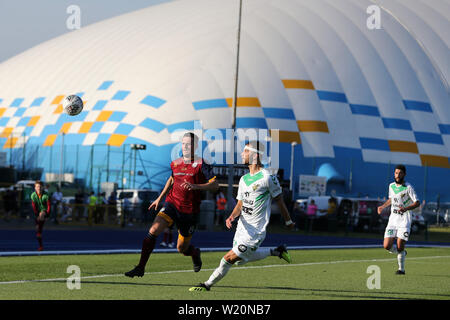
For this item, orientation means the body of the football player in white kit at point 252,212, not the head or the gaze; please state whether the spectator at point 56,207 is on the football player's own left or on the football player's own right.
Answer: on the football player's own right

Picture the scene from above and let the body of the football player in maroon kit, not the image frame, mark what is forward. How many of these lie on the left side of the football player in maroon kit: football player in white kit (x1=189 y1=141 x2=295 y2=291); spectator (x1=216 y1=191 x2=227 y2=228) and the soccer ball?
1

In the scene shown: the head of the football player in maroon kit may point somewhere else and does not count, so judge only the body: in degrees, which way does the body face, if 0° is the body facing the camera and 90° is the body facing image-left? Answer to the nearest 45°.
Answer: approximately 45°

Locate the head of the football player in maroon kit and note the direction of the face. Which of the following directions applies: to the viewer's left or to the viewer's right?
to the viewer's left

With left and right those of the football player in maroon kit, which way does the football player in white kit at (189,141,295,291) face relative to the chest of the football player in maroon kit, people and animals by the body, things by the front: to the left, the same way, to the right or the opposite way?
the same way

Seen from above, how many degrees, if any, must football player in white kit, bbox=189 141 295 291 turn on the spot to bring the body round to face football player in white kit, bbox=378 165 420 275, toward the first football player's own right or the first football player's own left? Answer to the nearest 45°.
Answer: approximately 180°

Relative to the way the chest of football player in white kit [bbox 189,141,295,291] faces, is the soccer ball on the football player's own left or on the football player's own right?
on the football player's own right

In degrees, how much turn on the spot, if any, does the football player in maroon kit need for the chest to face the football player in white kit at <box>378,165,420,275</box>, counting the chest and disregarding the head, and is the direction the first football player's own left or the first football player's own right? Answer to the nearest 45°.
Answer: approximately 180°

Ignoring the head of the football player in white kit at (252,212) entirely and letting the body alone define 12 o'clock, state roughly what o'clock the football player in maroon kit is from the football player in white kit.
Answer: The football player in maroon kit is roughly at 3 o'clock from the football player in white kit.

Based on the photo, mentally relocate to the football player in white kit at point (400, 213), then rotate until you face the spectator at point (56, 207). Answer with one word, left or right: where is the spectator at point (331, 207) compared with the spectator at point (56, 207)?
right

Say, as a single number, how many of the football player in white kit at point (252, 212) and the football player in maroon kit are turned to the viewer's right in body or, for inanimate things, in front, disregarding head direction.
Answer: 0

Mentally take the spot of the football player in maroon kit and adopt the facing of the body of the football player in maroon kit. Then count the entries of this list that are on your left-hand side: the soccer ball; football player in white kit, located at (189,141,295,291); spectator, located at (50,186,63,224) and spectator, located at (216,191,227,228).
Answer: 1

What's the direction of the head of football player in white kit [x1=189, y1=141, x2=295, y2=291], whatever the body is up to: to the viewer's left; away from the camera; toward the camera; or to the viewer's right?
to the viewer's left
